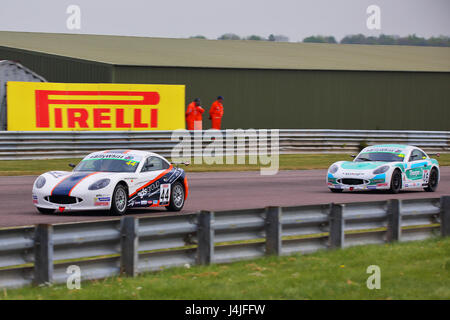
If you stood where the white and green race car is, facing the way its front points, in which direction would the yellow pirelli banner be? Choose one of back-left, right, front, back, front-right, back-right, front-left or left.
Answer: right

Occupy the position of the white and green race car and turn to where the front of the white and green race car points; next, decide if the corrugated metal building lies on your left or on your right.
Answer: on your right

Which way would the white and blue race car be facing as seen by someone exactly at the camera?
facing the viewer and to the left of the viewer

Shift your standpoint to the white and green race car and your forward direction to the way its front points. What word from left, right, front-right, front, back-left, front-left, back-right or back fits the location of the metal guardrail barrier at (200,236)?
front-left

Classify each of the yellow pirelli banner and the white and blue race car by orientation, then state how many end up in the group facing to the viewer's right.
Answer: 0

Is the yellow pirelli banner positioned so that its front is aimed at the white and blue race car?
yes

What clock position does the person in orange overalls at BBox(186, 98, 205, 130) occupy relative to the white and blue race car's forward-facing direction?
The person in orange overalls is roughly at 5 o'clock from the white and blue race car.

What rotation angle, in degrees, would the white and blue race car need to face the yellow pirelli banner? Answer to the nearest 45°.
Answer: approximately 135° to its right

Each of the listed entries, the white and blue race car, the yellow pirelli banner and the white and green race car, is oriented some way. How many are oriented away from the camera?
0

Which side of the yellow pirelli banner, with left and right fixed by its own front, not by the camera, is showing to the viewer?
front

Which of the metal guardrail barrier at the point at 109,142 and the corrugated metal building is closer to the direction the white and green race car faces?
the metal guardrail barrier

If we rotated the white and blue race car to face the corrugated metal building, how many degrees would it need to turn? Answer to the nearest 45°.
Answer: approximately 135° to its right
